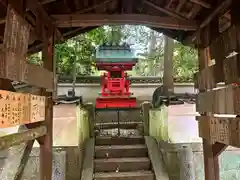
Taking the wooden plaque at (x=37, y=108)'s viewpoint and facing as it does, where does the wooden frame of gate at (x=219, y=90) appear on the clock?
The wooden frame of gate is roughly at 11 o'clock from the wooden plaque.

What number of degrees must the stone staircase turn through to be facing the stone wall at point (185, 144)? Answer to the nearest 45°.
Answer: approximately 90° to its left

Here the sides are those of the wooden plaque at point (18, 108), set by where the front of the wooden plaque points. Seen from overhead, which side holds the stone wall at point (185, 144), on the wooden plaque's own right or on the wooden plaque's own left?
on the wooden plaque's own left

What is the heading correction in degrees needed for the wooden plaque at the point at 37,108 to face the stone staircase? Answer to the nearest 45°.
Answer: approximately 90° to its left

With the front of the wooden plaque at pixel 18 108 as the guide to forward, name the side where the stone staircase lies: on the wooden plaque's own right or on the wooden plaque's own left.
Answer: on the wooden plaque's own left

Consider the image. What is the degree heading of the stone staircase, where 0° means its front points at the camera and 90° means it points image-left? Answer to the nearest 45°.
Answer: approximately 0°
